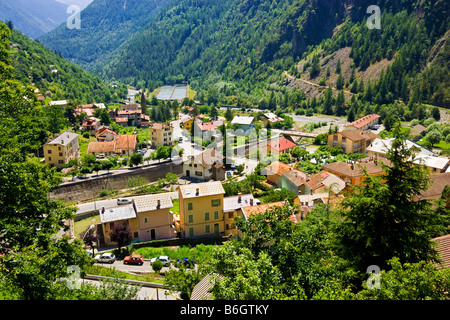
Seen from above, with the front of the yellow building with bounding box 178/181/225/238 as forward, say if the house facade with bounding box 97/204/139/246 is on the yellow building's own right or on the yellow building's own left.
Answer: on the yellow building's own right

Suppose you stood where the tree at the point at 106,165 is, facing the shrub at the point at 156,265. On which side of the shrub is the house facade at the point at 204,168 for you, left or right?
left

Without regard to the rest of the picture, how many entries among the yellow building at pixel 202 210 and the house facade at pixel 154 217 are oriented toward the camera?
2

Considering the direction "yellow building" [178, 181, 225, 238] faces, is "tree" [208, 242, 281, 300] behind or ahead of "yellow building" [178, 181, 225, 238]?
ahead

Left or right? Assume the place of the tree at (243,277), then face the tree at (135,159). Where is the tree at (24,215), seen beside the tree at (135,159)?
left

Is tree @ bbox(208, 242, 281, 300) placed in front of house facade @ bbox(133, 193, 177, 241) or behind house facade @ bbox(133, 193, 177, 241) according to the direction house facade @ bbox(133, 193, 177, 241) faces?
in front

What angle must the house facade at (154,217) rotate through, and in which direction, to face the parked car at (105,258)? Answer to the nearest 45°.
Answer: approximately 45° to its right

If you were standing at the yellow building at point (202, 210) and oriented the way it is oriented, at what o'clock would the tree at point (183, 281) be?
The tree is roughly at 12 o'clock from the yellow building.

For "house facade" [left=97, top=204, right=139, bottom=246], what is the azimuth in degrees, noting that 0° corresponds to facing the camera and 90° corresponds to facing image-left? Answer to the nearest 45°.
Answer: approximately 0°

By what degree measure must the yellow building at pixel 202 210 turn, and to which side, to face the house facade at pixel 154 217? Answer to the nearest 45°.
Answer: approximately 90° to its right

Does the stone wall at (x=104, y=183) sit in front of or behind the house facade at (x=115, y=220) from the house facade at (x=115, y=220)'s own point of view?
behind

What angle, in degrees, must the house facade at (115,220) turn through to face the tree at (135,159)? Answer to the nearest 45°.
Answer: approximately 180°
